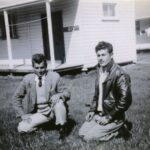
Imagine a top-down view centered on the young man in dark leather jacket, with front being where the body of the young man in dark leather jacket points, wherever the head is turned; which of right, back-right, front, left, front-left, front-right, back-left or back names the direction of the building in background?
back-right

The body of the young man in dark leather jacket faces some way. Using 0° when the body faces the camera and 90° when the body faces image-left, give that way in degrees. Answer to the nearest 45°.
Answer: approximately 45°
